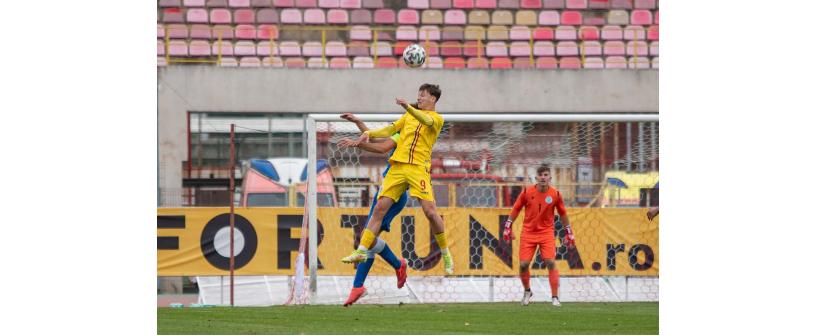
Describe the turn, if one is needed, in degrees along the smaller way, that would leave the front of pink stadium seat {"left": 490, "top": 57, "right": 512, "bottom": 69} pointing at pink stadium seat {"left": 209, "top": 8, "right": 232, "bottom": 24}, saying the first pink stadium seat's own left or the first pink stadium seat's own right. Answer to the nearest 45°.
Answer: approximately 90° to the first pink stadium seat's own right

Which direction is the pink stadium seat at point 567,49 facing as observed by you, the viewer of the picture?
facing the viewer

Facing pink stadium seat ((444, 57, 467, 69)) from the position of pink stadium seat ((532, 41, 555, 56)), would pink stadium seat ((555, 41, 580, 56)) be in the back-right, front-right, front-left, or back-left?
back-left

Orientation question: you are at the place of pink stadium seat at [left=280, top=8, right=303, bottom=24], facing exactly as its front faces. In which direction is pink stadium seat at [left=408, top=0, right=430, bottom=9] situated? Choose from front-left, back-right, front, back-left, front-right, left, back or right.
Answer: left

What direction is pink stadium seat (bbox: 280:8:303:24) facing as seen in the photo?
toward the camera

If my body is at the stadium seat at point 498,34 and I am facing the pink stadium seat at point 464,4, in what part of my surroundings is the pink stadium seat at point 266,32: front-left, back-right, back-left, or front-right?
front-left

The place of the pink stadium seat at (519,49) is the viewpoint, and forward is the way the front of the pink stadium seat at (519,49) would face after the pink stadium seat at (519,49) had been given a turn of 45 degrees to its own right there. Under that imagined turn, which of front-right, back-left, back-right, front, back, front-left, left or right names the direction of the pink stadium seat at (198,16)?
front-right

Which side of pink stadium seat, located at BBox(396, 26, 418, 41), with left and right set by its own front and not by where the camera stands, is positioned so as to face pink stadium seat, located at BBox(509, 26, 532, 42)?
left

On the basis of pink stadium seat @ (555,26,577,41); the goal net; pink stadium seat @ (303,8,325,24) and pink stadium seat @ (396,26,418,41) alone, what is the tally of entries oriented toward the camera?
4

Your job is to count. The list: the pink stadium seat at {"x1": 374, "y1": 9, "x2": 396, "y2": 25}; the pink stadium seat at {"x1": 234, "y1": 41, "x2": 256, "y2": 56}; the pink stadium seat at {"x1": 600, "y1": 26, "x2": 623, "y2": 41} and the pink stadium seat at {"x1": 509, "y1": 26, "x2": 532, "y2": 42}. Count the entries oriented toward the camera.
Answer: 4

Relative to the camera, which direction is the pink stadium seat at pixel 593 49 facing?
toward the camera

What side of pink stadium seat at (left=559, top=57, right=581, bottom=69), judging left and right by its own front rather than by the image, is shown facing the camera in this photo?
front

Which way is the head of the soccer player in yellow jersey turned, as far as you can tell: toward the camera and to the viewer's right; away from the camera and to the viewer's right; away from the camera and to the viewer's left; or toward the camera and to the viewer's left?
toward the camera and to the viewer's left

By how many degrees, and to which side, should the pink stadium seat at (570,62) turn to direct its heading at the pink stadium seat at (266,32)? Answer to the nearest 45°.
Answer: approximately 90° to its right

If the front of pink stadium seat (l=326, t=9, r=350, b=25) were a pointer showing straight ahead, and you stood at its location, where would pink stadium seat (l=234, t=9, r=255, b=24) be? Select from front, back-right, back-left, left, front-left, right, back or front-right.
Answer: right
